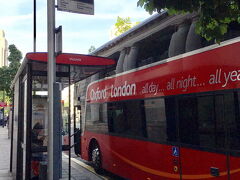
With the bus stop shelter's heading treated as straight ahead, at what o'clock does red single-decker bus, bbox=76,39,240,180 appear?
The red single-decker bus is roughly at 1 o'clock from the bus stop shelter.

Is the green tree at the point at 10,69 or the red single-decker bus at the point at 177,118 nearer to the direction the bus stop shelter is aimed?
the red single-decker bus

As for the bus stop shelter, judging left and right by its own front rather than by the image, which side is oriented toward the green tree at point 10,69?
left

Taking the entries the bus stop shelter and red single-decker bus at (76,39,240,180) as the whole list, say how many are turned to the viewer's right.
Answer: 1

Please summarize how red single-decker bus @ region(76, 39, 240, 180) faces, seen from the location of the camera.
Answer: facing away from the viewer and to the left of the viewer

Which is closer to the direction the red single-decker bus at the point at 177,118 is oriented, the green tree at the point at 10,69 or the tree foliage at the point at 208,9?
the green tree

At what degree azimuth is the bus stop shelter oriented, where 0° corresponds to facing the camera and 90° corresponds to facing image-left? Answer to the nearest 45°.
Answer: approximately 270°

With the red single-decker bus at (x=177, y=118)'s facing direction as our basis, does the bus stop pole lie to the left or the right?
on its left
